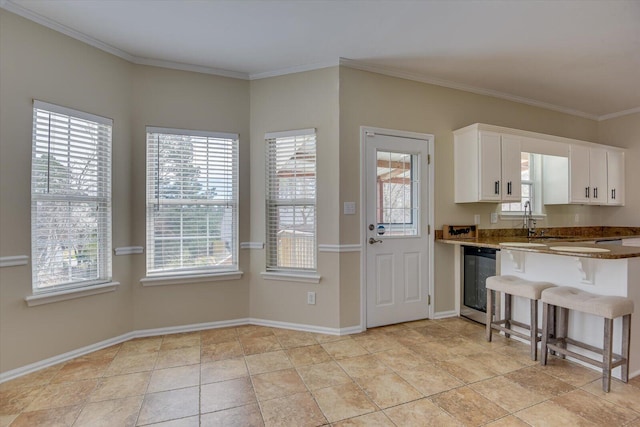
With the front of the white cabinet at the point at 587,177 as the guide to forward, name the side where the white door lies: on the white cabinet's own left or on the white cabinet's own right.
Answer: on the white cabinet's own right

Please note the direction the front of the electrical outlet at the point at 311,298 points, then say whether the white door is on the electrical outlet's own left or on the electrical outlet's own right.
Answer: on the electrical outlet's own left

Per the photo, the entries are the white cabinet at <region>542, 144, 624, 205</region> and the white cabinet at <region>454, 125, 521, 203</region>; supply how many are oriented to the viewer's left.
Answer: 0

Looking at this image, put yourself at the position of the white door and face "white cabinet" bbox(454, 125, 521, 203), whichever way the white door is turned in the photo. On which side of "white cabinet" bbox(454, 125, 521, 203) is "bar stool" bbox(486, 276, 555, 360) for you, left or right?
right

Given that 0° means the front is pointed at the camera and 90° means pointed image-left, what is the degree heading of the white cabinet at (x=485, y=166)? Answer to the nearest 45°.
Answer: approximately 315°

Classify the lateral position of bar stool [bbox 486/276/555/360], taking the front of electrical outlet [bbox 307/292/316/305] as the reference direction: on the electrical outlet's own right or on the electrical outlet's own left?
on the electrical outlet's own left

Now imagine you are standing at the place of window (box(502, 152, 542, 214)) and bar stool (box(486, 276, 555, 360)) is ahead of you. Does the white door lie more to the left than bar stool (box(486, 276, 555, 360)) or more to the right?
right

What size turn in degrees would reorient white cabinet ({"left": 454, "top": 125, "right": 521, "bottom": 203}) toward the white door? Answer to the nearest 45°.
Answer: approximately 90° to its right

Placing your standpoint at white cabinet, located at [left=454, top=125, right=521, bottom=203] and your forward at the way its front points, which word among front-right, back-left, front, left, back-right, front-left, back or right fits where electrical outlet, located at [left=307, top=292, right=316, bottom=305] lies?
right

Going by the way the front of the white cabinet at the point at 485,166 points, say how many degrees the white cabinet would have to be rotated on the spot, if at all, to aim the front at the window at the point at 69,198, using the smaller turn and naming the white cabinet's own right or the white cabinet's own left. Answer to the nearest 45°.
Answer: approximately 90° to the white cabinet's own right

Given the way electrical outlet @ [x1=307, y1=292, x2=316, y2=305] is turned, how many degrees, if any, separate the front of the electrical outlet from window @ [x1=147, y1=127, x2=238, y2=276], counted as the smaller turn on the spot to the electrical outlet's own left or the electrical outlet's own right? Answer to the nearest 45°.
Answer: approximately 90° to the electrical outlet's own right

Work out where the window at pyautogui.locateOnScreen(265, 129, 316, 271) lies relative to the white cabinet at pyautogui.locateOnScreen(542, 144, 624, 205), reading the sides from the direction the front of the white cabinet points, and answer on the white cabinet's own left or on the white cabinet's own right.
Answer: on the white cabinet's own right

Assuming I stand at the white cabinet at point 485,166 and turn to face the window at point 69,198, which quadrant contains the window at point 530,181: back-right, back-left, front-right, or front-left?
back-right

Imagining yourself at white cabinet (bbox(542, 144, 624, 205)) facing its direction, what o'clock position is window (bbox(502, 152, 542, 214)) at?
The window is roughly at 3 o'clock from the white cabinet.

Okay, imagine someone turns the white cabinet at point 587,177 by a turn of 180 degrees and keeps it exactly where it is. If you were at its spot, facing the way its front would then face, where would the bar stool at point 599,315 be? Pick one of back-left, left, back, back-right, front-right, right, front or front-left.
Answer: back-left

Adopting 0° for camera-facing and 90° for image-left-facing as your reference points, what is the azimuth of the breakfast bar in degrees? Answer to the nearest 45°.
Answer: approximately 45°
